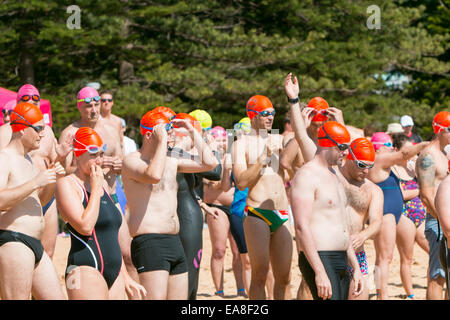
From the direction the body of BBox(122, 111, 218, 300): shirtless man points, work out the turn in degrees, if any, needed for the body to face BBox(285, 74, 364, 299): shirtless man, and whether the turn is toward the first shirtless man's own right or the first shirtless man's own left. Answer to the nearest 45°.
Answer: approximately 45° to the first shirtless man's own left

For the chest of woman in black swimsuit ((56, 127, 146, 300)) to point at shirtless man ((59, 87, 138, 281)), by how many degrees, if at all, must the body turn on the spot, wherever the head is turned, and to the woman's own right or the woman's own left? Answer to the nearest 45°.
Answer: approximately 135° to the woman's own left

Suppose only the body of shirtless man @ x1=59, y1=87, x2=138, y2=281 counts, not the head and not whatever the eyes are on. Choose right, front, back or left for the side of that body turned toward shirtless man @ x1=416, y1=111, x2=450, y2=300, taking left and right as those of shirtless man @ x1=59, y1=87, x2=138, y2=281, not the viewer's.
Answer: left

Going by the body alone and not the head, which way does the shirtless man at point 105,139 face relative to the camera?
toward the camera

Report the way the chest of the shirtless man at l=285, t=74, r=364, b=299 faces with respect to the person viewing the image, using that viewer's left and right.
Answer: facing the viewer and to the right of the viewer

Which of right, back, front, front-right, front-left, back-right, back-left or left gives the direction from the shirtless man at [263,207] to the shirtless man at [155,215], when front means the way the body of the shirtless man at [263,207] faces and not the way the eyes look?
right

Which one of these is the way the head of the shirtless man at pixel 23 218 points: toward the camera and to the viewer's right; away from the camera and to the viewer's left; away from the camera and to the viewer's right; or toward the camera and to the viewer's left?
toward the camera and to the viewer's right

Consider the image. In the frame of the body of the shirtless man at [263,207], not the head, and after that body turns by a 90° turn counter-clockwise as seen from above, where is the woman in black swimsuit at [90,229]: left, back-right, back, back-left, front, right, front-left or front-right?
back

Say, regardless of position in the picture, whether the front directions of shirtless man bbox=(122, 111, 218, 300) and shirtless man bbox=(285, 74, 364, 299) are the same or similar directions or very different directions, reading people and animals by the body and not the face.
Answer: same or similar directions

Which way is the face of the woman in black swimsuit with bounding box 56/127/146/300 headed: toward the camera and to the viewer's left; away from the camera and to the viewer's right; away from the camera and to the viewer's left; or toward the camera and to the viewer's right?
toward the camera and to the viewer's right
